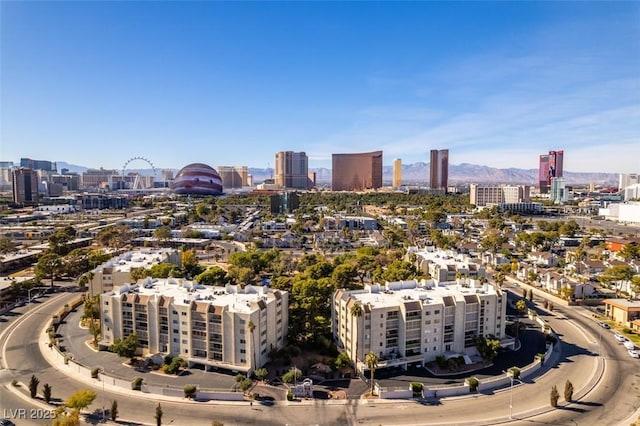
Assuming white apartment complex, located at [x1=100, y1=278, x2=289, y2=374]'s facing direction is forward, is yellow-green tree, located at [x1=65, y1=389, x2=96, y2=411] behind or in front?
in front

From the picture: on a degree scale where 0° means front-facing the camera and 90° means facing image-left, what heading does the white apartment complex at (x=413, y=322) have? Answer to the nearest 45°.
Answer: approximately 315°

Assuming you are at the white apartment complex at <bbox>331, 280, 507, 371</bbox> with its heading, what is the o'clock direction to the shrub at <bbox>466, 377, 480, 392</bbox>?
The shrub is roughly at 12 o'clock from the white apartment complex.

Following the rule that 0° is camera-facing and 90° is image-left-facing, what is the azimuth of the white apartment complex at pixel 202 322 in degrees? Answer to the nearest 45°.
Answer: approximately 45°

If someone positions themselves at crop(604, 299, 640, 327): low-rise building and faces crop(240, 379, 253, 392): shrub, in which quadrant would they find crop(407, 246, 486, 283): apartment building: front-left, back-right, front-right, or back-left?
front-right

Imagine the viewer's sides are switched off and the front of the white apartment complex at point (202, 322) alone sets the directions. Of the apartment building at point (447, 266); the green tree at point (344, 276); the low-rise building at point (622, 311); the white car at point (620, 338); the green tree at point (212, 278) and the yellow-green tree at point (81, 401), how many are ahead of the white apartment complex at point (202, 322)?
1

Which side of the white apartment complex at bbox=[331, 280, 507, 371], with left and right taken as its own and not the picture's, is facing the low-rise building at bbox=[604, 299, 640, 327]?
left

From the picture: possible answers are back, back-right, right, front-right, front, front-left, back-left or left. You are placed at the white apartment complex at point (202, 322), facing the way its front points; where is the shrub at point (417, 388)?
left

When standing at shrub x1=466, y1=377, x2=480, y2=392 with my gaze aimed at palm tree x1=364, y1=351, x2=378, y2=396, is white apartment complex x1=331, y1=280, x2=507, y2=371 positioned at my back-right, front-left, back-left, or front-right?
front-right

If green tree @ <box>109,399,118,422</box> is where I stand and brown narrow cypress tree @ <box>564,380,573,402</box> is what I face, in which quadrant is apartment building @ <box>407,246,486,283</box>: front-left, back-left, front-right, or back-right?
front-left

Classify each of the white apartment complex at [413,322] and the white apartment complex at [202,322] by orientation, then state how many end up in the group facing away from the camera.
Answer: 0

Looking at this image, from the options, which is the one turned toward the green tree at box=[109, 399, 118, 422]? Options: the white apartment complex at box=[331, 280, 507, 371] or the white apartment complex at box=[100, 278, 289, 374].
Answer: the white apartment complex at box=[100, 278, 289, 374]

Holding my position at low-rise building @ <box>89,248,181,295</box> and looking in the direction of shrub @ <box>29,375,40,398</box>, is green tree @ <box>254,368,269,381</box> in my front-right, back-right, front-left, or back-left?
front-left

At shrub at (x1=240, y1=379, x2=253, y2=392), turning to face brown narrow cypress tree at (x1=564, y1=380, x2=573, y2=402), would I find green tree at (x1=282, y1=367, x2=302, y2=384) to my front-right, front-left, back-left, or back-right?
front-left

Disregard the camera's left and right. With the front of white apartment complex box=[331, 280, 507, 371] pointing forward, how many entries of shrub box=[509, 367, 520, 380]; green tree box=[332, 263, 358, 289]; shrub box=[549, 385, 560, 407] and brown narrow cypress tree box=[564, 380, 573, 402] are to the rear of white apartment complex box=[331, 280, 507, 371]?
1

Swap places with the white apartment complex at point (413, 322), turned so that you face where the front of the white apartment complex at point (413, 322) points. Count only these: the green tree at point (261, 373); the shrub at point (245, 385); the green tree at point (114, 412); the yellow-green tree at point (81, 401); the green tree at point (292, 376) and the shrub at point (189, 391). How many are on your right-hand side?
6

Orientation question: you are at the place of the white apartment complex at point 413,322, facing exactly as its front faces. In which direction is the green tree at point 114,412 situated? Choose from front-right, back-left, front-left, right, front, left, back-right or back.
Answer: right

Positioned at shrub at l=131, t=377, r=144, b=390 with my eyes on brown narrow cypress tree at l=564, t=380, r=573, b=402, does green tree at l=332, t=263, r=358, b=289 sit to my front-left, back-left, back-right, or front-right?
front-left

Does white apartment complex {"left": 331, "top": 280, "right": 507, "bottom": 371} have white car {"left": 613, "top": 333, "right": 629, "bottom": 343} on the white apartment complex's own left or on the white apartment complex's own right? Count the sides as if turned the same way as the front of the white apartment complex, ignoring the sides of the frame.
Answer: on the white apartment complex's own left
